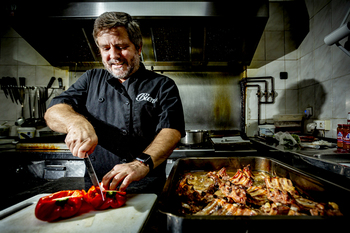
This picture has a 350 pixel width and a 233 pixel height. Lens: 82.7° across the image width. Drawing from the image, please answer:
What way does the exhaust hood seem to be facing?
toward the camera

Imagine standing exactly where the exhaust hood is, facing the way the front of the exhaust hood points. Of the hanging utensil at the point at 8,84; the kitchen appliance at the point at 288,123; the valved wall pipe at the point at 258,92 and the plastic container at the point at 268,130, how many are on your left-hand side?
3

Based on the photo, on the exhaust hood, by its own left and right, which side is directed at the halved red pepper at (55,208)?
front

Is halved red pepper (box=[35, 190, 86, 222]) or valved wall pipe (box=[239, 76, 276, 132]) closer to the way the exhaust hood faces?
the halved red pepper

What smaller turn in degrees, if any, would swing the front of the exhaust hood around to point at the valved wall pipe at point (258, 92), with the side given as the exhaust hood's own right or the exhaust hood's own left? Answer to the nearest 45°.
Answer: approximately 90° to the exhaust hood's own left

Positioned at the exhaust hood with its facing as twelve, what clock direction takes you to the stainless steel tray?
The stainless steel tray is roughly at 12 o'clock from the exhaust hood.

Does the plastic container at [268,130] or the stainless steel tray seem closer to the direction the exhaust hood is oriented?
the stainless steel tray

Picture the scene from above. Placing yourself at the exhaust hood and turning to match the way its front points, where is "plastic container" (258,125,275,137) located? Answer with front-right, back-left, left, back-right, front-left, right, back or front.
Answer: left

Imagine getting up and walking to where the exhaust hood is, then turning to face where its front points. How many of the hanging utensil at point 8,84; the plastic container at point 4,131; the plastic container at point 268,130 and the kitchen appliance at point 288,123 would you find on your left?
2

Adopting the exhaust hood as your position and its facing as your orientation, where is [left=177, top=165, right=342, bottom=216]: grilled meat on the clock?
The grilled meat is roughly at 12 o'clock from the exhaust hood.

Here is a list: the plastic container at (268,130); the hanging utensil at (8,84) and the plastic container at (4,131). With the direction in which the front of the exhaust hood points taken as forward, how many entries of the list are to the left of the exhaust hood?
1

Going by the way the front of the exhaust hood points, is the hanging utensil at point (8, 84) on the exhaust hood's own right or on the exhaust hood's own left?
on the exhaust hood's own right

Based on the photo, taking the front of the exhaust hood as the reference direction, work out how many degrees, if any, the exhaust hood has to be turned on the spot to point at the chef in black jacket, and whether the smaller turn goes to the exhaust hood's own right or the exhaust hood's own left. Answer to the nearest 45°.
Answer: approximately 45° to the exhaust hood's own right

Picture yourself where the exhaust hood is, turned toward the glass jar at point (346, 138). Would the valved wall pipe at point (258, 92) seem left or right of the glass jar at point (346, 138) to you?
left
